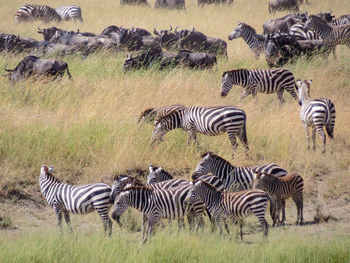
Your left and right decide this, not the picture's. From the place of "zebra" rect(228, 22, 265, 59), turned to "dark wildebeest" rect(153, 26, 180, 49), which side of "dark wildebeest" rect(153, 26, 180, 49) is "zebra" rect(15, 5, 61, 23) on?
right

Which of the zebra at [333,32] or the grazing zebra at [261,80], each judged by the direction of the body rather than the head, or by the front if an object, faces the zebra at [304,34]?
the zebra at [333,32]

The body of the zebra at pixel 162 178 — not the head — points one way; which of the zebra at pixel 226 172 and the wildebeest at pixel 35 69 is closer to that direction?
the wildebeest

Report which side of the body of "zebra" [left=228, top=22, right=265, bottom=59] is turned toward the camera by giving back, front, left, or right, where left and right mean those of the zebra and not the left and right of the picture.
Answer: left

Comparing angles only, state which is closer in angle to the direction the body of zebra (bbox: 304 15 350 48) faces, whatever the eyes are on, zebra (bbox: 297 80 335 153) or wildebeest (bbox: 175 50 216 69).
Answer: the wildebeest

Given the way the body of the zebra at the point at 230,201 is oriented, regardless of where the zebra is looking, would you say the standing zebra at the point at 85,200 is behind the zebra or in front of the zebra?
in front

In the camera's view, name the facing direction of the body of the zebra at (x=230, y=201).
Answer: to the viewer's left

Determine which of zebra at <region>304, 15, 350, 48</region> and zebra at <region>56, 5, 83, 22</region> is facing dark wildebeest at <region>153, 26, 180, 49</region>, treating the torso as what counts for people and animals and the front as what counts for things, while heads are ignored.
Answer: zebra at <region>304, 15, 350, 48</region>

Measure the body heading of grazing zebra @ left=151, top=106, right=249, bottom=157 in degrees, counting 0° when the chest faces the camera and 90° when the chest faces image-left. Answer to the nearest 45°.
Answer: approximately 90°

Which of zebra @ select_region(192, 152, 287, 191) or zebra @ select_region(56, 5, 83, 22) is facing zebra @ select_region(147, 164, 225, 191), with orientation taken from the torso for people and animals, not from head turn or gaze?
zebra @ select_region(192, 152, 287, 191)

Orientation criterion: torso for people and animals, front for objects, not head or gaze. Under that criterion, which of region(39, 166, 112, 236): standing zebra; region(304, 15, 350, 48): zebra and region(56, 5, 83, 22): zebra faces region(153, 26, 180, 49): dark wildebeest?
region(304, 15, 350, 48): zebra

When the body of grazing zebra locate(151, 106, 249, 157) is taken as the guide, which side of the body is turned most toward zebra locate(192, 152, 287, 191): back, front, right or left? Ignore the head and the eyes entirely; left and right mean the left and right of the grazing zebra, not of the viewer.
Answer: left

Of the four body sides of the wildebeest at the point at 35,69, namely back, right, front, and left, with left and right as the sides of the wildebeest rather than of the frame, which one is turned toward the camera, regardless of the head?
left

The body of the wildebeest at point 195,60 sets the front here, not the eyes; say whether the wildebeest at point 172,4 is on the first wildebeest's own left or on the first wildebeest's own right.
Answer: on the first wildebeest's own right

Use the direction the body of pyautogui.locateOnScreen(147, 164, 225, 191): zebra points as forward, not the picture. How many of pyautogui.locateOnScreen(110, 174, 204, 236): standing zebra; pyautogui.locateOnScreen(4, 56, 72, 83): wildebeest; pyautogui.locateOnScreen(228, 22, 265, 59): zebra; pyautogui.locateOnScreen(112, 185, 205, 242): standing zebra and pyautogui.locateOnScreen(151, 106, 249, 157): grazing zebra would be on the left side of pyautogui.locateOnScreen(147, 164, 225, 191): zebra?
2

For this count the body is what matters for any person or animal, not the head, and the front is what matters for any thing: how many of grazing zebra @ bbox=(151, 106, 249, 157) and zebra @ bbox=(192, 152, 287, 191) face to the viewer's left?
2

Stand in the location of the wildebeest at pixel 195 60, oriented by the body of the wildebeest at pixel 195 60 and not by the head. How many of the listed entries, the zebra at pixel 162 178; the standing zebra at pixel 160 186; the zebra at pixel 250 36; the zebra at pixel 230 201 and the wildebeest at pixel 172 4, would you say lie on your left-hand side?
3

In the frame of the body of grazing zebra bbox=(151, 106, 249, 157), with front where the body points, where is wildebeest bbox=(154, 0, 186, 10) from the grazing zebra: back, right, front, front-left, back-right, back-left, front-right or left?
right

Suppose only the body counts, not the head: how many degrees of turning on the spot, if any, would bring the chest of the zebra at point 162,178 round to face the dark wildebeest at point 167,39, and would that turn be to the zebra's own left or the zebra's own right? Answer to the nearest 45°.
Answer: approximately 90° to the zebra's own right

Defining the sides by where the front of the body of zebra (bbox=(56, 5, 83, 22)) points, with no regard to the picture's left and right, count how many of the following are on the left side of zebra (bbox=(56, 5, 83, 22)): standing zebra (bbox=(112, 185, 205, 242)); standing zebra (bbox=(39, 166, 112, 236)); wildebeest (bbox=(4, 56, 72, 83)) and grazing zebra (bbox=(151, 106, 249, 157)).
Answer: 4
